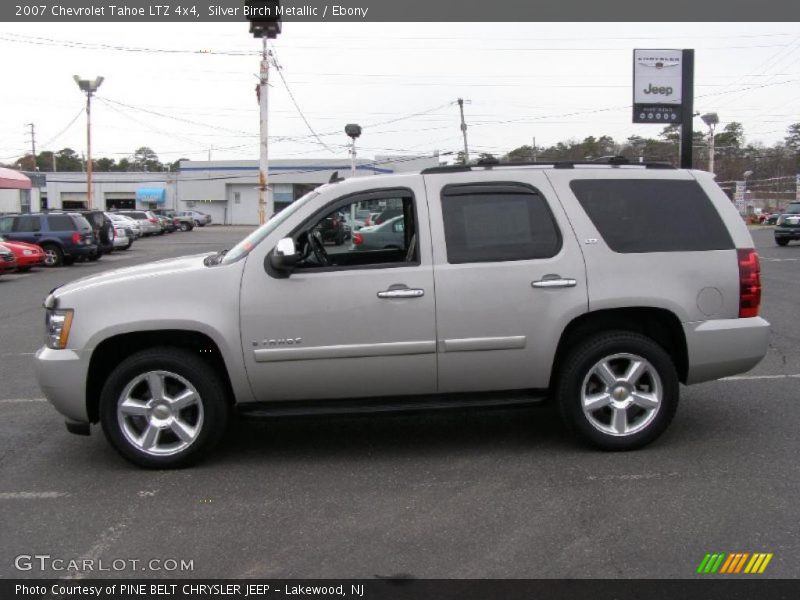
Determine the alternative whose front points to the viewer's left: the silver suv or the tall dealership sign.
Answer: the silver suv

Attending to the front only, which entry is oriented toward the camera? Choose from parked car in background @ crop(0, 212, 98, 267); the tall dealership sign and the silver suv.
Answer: the tall dealership sign

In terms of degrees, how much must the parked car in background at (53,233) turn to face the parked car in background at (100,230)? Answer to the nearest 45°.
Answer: approximately 90° to its right

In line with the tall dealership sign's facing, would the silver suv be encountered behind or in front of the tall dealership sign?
in front

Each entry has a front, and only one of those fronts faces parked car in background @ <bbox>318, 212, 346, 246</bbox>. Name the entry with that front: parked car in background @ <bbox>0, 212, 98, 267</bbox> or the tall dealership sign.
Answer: the tall dealership sign

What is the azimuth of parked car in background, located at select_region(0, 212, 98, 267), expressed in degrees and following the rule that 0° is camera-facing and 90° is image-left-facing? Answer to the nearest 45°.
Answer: approximately 135°

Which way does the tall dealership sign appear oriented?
toward the camera

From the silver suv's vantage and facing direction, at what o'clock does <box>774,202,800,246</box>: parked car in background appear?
The parked car in background is roughly at 4 o'clock from the silver suv.

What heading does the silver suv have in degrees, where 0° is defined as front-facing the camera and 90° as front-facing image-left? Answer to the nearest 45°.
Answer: approximately 90°

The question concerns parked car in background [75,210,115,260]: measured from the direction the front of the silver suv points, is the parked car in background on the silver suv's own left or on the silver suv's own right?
on the silver suv's own right

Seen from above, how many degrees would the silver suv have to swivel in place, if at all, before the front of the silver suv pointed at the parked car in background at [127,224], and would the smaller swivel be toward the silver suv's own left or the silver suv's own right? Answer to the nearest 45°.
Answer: approximately 90° to the silver suv's own right
